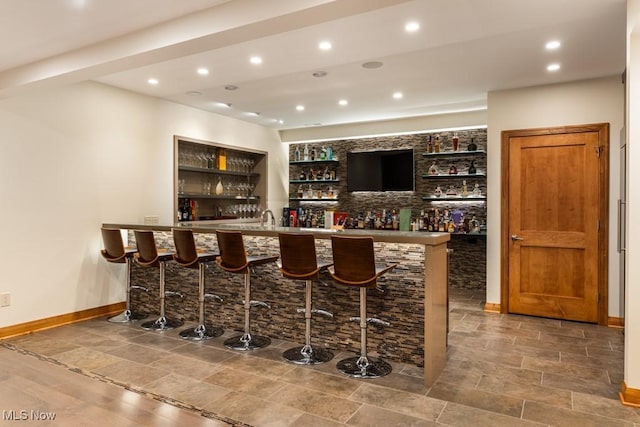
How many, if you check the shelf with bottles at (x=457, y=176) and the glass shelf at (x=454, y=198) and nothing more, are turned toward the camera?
2

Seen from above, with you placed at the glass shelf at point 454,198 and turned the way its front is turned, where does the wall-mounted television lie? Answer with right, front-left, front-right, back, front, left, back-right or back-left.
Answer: right

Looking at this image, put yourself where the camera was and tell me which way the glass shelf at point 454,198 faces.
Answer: facing the viewer

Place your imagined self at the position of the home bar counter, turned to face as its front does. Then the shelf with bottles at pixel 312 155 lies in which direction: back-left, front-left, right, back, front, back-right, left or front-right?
back-right

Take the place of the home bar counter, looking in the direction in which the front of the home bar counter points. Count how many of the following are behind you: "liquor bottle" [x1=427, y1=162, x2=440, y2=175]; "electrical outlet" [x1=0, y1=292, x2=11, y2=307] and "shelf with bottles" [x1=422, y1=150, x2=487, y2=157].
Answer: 2

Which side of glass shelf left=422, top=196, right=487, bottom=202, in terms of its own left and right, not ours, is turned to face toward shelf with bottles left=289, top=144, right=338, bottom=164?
right

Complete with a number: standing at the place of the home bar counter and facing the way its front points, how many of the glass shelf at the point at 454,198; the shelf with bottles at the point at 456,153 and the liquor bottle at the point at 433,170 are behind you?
3

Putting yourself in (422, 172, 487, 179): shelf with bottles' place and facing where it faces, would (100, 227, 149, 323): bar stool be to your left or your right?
on your right

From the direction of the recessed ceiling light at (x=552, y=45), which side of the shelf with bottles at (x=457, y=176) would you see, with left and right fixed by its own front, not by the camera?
front

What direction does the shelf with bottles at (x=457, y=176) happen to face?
toward the camera

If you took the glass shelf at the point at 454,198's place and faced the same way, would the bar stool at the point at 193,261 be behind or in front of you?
in front

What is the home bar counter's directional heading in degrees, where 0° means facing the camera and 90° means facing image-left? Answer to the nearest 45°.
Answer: approximately 45°

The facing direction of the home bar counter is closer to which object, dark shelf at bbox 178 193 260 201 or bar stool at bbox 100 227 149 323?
the bar stool
